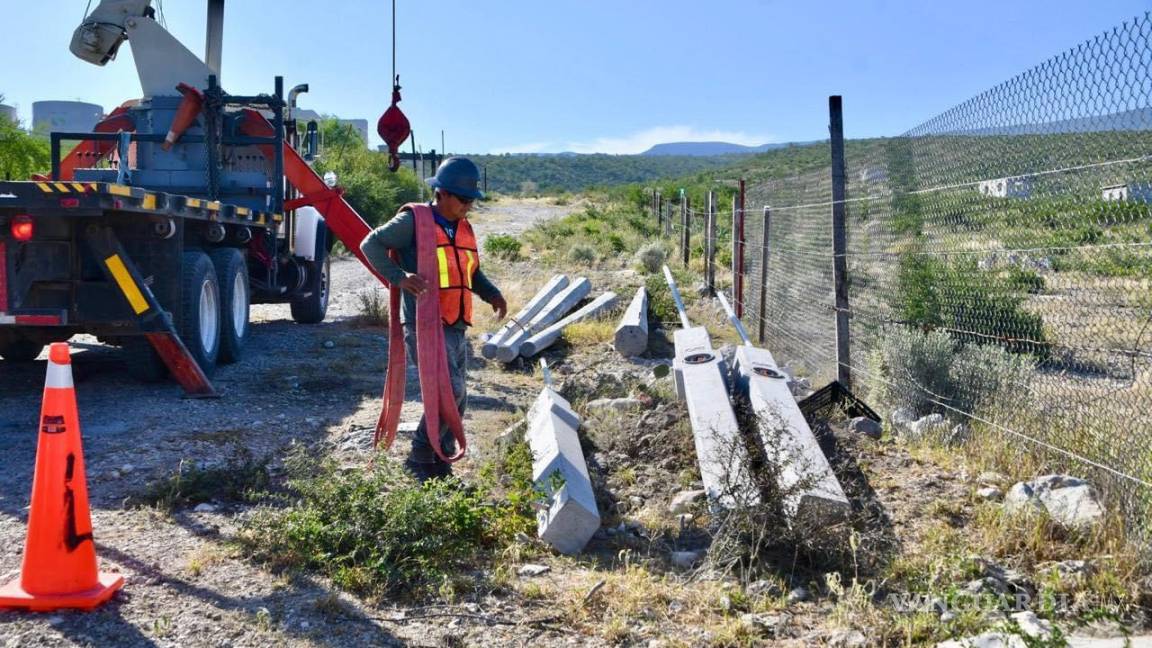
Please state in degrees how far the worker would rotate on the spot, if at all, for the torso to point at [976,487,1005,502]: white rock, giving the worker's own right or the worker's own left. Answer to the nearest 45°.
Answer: approximately 45° to the worker's own left

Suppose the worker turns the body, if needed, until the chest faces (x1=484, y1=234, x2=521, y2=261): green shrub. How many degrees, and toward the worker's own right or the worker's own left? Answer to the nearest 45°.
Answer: approximately 135° to the worker's own left

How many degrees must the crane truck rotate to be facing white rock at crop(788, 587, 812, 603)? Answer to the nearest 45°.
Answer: approximately 135° to its right

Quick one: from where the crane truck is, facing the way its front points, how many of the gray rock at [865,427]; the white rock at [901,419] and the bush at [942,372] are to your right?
3

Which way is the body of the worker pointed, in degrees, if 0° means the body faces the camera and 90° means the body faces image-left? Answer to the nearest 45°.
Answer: approximately 315°

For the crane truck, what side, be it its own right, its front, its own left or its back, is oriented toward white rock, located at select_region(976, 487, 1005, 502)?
right

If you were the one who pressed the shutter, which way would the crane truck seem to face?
facing away from the viewer and to the right of the viewer

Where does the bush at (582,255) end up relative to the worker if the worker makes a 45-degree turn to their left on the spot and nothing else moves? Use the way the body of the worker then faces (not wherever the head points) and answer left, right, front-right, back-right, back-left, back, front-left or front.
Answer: left

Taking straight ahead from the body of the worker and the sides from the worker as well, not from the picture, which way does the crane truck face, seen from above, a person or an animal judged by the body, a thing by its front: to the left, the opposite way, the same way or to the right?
to the left

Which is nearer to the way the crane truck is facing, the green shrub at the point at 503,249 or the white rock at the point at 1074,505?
the green shrub
